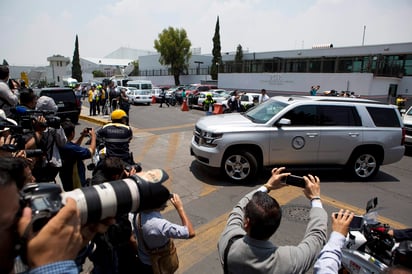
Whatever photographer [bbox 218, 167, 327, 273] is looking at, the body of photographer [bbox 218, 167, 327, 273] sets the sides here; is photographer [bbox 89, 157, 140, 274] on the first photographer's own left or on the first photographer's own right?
on the first photographer's own left

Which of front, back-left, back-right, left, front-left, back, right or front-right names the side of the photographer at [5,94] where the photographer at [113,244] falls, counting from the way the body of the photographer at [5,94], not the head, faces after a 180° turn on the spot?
front-left

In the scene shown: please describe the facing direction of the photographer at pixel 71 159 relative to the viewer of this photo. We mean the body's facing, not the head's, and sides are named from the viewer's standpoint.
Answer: facing away from the viewer and to the right of the viewer

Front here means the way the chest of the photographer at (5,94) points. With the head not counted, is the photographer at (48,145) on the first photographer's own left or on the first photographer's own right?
on the first photographer's own right

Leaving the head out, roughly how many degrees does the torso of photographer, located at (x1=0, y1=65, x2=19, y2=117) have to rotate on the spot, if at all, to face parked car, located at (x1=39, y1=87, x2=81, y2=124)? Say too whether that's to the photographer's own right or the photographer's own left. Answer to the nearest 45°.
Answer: approximately 45° to the photographer's own left

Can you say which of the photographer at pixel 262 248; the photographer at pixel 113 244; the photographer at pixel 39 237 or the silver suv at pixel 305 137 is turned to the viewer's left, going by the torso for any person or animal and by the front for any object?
the silver suv

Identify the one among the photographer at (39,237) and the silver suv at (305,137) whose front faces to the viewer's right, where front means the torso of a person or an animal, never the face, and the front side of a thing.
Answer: the photographer

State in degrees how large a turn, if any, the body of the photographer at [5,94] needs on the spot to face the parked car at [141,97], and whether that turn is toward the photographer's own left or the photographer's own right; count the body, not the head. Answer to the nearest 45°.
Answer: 0° — they already face it

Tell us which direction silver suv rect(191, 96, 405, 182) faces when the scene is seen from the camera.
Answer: facing to the left of the viewer

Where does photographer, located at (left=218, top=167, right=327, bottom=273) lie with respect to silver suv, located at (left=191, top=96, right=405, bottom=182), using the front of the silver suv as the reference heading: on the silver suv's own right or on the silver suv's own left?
on the silver suv's own left

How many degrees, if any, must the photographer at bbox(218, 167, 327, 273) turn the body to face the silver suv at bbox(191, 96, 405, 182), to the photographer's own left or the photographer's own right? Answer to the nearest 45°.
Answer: approximately 45° to the photographer's own left

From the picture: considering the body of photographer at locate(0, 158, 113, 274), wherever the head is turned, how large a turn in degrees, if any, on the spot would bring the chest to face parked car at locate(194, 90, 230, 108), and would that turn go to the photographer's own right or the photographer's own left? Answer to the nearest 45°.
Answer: approximately 45° to the photographer's own left

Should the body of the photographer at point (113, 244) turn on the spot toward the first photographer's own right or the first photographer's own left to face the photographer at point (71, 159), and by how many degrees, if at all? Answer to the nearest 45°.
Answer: approximately 45° to the first photographer's own left

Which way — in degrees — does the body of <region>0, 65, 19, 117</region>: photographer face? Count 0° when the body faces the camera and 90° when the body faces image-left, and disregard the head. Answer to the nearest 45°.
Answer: approximately 225°
